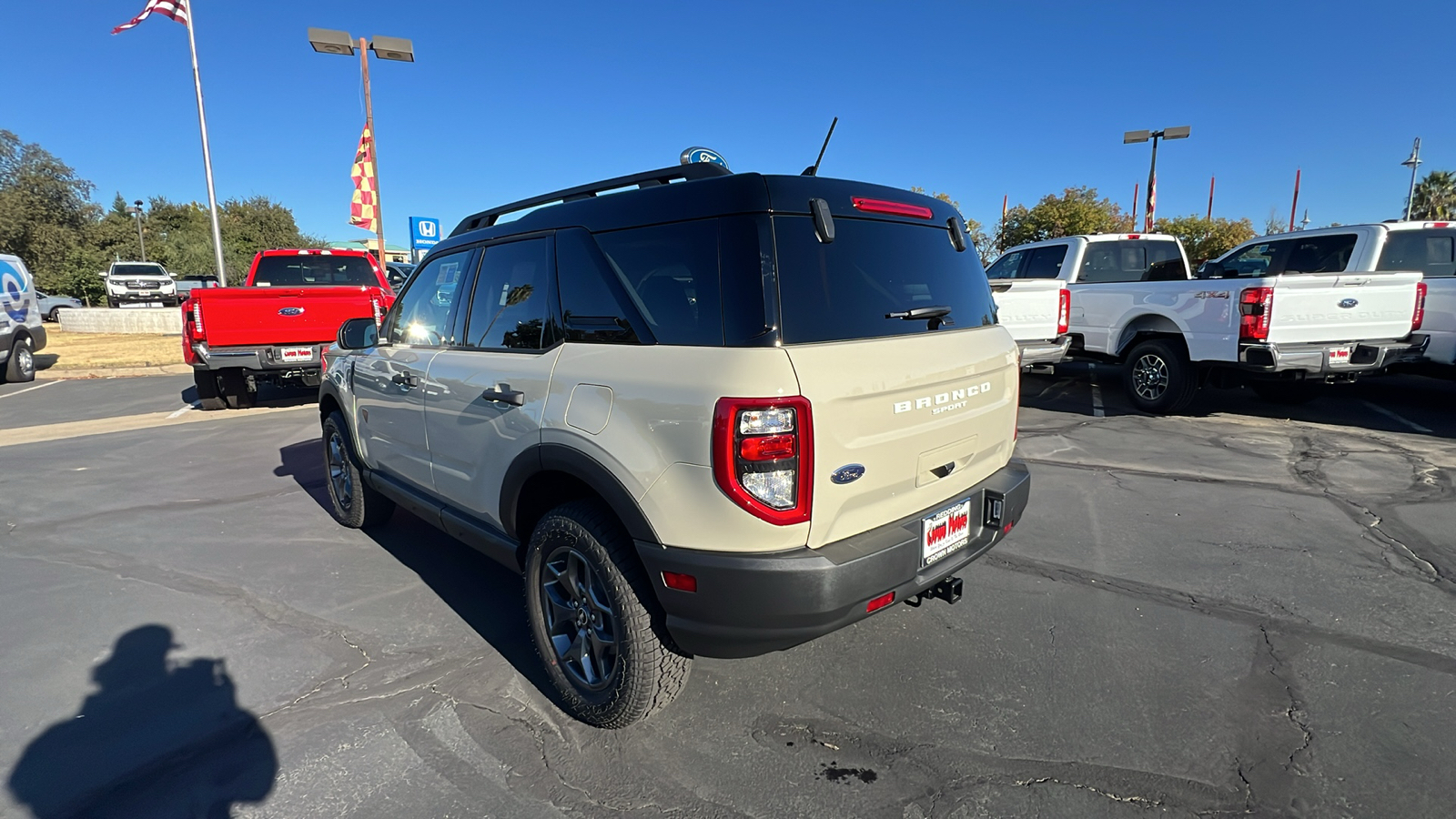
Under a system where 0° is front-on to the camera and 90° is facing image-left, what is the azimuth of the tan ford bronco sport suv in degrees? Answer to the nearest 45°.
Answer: approximately 135°

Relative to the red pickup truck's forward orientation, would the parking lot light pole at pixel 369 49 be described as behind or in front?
in front

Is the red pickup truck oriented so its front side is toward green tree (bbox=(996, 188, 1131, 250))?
no

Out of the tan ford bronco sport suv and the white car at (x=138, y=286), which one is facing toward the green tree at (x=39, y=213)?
the tan ford bronco sport suv

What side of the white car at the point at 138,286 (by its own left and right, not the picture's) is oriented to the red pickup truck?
front

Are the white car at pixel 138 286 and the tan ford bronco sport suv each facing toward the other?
yes

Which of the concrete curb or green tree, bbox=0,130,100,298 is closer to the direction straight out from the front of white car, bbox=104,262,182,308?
the concrete curb

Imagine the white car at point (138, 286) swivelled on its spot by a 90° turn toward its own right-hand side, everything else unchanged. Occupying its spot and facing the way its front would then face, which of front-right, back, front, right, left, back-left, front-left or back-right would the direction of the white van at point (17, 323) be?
left

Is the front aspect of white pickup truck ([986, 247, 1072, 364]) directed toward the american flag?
no

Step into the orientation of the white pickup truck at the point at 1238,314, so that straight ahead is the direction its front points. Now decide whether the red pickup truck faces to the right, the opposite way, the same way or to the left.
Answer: the same way

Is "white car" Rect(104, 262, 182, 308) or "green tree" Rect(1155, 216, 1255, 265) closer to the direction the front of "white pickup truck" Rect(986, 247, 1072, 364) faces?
the green tree

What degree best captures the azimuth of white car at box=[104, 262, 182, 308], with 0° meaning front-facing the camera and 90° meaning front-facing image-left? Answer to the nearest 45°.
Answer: approximately 0°

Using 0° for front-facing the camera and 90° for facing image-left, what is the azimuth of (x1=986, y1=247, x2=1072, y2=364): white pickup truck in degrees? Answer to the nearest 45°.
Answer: approximately 180°

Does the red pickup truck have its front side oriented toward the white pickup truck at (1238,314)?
no

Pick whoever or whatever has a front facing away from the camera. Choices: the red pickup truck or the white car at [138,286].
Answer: the red pickup truck

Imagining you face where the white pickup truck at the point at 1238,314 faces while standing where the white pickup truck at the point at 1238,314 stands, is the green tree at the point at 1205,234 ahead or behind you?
ahead

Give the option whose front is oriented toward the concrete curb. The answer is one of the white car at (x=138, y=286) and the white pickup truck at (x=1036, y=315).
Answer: the white car

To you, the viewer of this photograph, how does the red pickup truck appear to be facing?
facing away from the viewer

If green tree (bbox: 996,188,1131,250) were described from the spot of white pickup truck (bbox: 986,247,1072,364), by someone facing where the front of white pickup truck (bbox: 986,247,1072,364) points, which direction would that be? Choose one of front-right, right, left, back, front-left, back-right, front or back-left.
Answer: front
